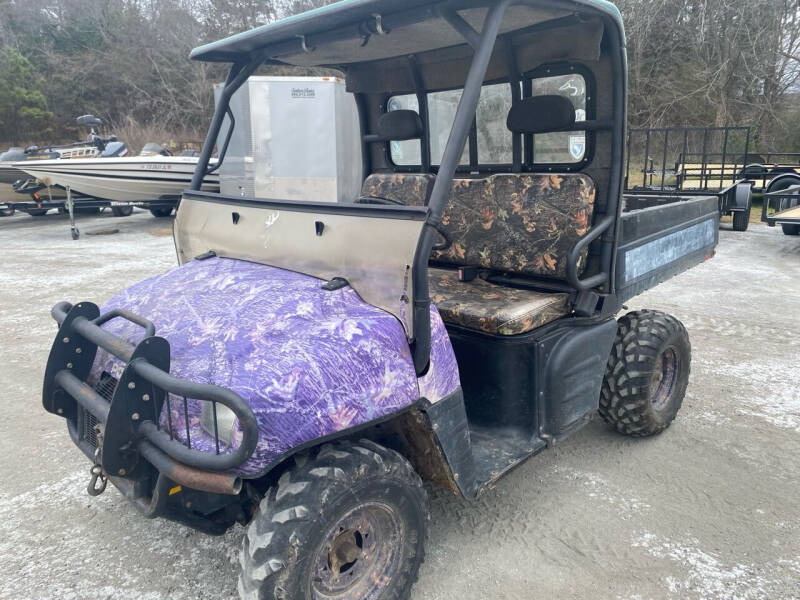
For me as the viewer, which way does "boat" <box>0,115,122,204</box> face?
facing to the left of the viewer

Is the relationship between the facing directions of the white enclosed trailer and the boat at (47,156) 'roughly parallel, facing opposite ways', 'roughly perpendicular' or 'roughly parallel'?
roughly perpendicular

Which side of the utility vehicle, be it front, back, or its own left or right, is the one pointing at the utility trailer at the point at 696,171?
back

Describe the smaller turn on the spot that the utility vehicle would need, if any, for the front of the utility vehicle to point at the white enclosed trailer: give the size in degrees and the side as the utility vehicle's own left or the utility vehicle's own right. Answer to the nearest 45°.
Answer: approximately 135° to the utility vehicle's own right

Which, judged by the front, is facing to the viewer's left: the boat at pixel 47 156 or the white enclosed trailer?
the boat

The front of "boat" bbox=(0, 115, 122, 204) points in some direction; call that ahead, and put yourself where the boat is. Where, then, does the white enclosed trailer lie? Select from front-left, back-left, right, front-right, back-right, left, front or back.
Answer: back-left

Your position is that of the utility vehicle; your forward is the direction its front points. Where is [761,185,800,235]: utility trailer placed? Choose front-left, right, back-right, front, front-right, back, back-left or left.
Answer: back
